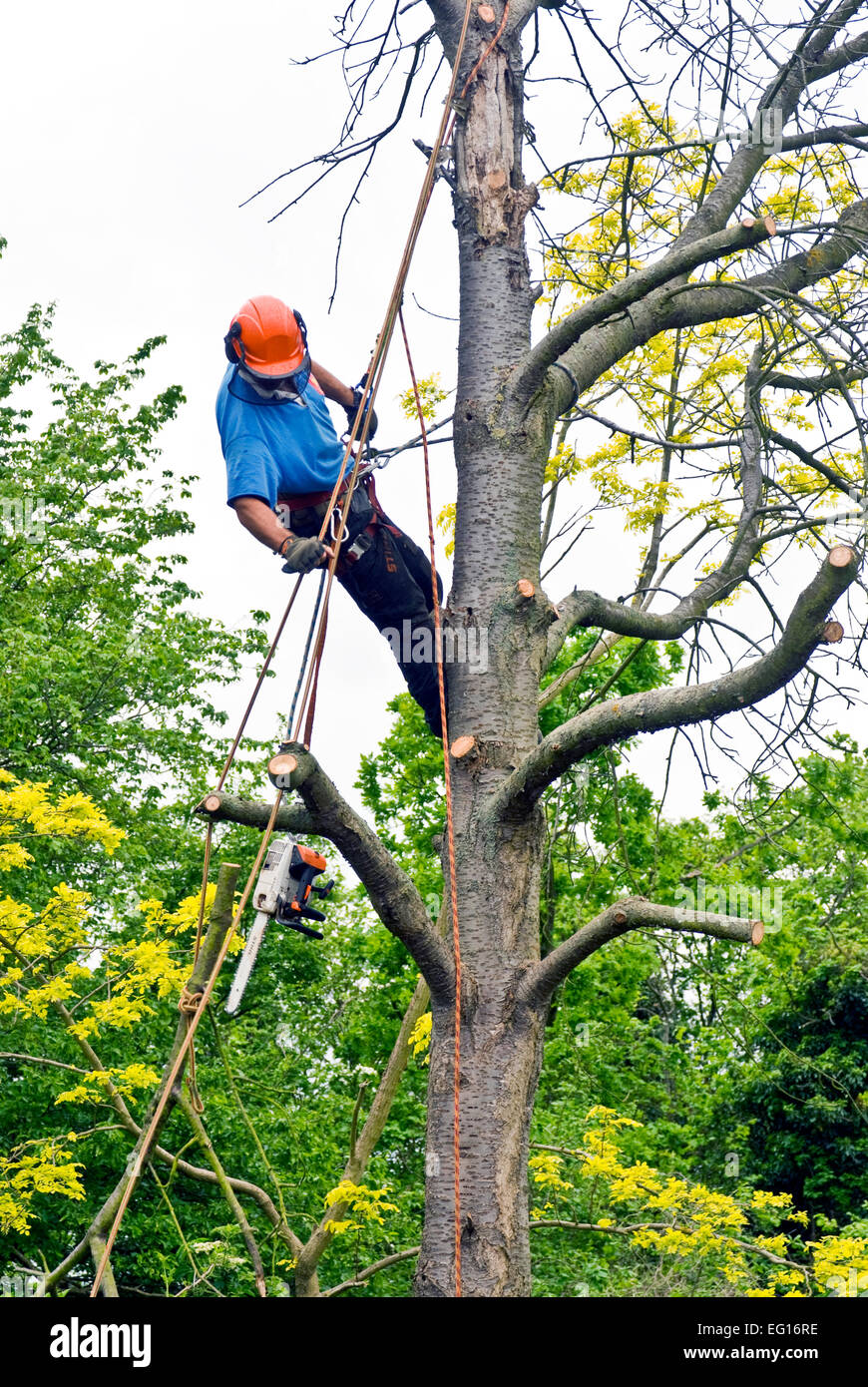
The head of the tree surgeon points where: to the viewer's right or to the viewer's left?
to the viewer's right

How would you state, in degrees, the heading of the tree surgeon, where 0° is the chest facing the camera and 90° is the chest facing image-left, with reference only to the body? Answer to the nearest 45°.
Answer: approximately 315°
